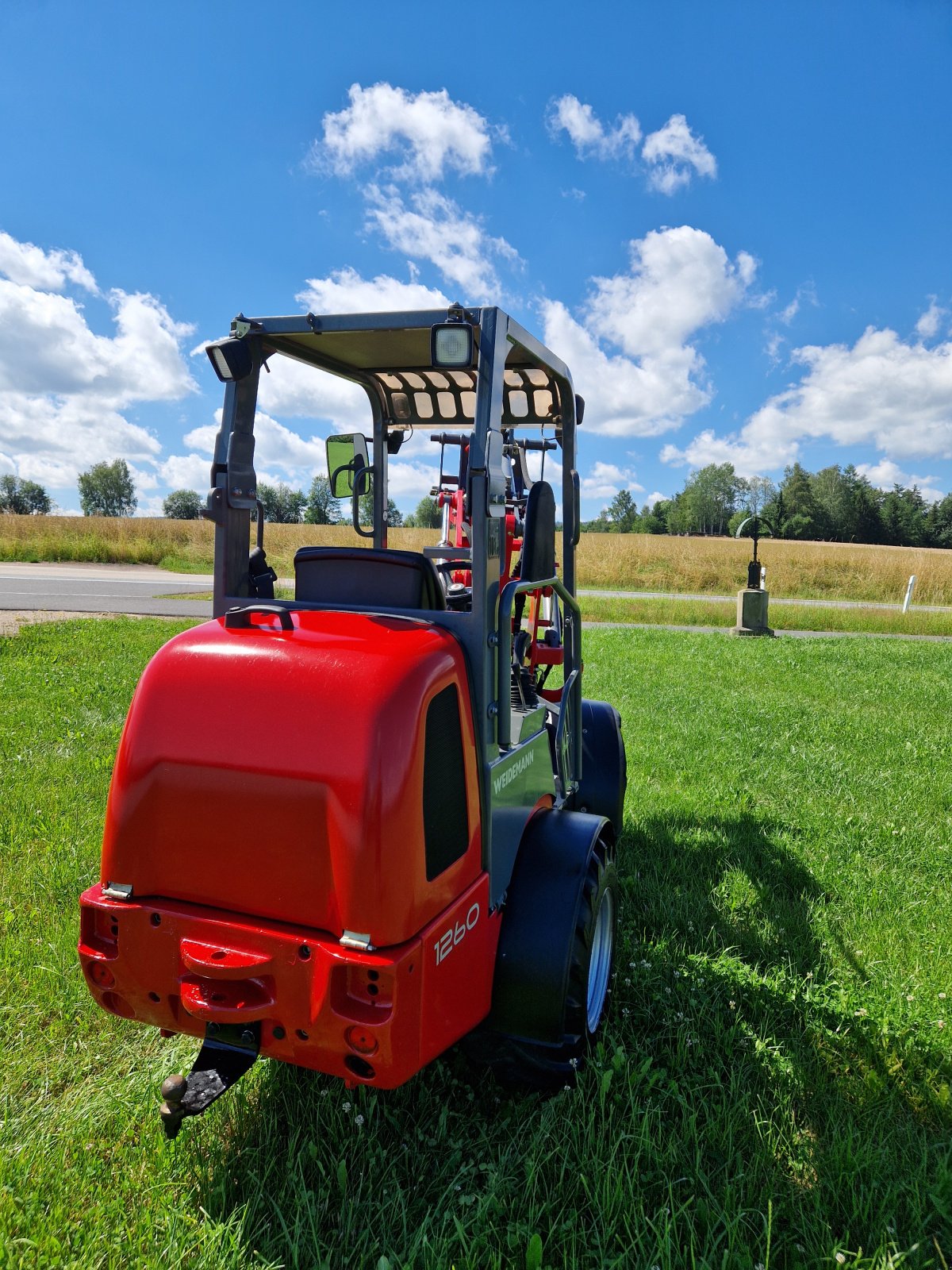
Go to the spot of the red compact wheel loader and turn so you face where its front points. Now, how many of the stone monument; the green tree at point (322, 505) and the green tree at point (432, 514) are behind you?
0

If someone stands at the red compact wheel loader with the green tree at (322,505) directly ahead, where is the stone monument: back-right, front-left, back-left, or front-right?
front-right

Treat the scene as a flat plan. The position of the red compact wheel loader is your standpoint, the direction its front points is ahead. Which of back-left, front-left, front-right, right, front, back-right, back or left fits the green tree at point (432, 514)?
front-left

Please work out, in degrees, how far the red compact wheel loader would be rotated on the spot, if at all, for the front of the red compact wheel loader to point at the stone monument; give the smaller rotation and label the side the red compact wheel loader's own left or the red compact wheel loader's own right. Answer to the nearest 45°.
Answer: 0° — it already faces it

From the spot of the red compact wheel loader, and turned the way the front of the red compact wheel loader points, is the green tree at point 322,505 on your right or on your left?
on your left

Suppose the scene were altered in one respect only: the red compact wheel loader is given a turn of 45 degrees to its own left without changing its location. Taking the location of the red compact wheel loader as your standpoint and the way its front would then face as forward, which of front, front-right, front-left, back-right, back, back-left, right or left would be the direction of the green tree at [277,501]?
front

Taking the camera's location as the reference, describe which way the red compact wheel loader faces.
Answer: facing away from the viewer and to the right of the viewer

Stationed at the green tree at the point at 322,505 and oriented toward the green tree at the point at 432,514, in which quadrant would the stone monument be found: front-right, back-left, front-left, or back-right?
front-right
